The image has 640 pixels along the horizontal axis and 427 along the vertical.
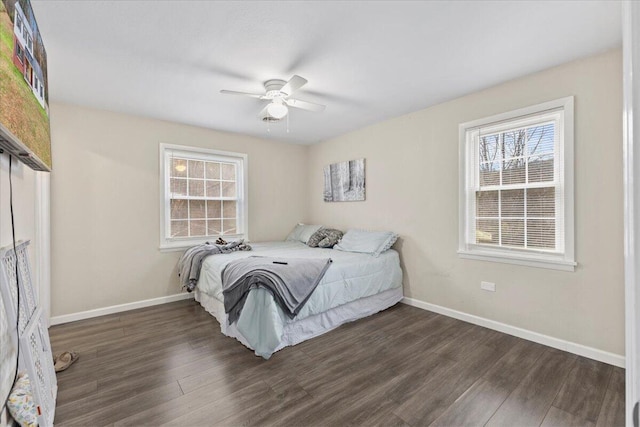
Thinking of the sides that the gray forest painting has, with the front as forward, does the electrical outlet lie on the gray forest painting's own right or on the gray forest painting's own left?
on the gray forest painting's own left

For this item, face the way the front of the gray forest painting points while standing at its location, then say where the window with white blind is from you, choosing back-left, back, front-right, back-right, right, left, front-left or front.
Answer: left

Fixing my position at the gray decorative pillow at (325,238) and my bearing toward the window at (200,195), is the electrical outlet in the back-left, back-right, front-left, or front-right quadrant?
back-left

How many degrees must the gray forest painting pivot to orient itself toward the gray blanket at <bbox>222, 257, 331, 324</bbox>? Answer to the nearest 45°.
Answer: approximately 45° to its left

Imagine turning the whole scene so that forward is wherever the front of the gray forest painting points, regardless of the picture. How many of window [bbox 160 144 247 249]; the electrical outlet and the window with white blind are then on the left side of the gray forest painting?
2

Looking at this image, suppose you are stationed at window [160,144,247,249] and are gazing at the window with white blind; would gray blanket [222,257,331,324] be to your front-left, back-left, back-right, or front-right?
front-right

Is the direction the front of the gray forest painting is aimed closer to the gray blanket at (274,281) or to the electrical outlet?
the gray blanket

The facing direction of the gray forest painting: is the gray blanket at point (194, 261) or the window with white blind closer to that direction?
the gray blanket

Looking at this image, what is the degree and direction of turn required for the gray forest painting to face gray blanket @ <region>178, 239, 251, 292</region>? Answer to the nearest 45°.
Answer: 0° — it already faces it

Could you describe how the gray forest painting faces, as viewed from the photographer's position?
facing the viewer and to the left of the viewer

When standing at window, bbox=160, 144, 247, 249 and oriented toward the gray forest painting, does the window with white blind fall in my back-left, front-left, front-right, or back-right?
front-right
